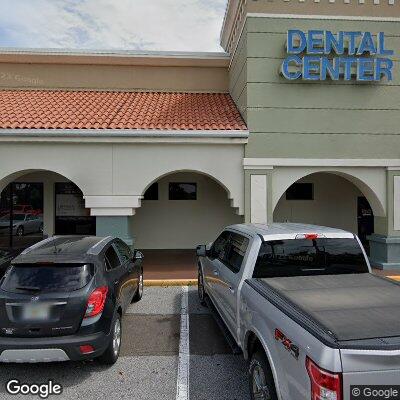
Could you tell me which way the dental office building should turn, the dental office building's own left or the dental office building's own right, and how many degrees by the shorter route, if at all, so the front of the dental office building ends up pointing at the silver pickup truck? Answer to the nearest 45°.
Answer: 0° — it already faces it

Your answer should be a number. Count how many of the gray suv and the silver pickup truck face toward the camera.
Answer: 0

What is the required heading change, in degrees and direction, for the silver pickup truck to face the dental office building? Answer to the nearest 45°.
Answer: approximately 45° to its right

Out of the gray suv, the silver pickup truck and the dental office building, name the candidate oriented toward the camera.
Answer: the dental office building

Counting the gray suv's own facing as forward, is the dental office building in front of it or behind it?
in front

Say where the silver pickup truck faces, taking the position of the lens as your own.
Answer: facing away from the viewer and to the left of the viewer

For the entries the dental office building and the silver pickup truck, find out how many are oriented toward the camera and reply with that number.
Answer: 1

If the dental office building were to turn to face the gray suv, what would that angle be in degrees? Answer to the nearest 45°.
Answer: approximately 45° to its right

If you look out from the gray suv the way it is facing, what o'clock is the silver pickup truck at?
The silver pickup truck is roughly at 3 o'clock from the gray suv.

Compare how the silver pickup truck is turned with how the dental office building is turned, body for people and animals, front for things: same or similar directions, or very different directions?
very different directions

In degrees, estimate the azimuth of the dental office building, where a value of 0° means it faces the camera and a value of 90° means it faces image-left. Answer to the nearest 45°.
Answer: approximately 0°

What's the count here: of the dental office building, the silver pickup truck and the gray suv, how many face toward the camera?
1

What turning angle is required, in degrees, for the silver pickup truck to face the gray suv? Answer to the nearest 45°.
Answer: approximately 45° to its left

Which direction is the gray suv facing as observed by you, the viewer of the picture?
facing away from the viewer and to the right of the viewer

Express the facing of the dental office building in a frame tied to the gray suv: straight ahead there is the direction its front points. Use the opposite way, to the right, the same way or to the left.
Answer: the opposite way
